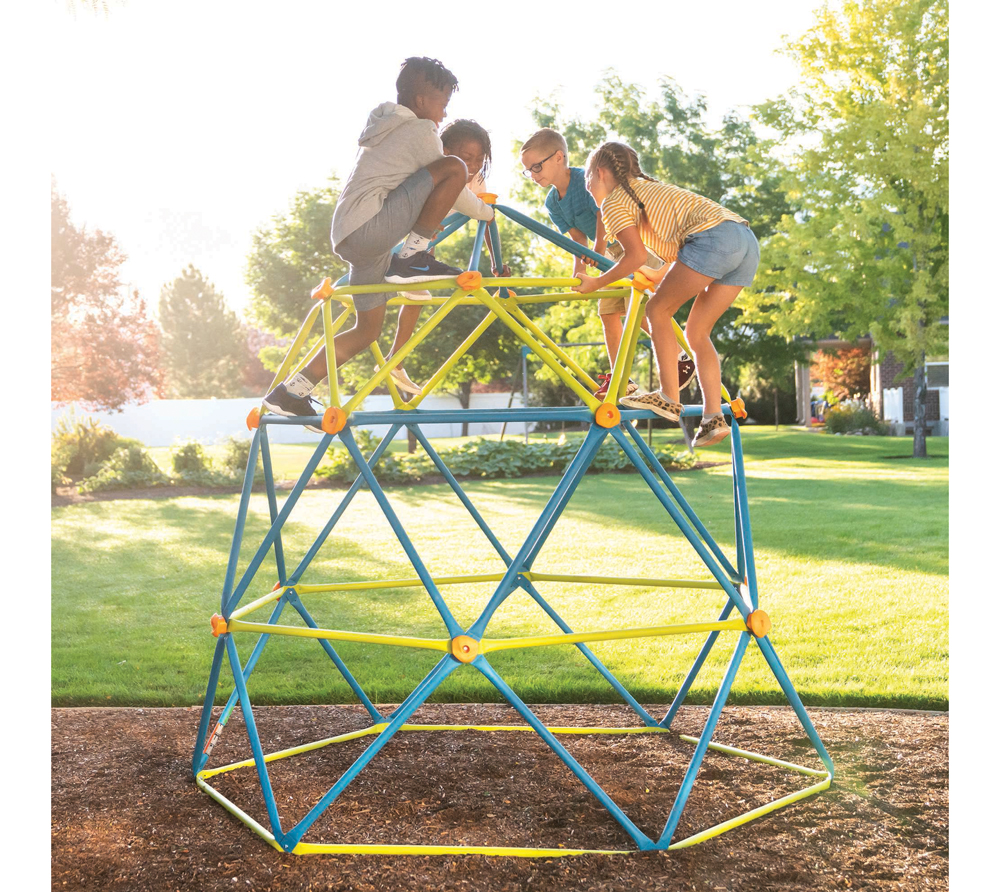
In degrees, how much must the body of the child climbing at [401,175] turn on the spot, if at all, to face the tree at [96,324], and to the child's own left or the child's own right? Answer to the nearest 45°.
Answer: approximately 90° to the child's own left

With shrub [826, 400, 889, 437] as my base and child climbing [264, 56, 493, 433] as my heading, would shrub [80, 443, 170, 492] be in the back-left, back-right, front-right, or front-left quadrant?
front-right

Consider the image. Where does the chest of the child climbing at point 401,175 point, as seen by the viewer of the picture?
to the viewer's right

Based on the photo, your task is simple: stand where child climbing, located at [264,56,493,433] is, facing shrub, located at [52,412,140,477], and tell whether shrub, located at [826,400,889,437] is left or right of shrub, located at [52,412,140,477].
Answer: right

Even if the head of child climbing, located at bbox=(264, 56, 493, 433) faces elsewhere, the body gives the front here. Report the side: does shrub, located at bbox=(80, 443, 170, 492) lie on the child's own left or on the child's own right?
on the child's own left

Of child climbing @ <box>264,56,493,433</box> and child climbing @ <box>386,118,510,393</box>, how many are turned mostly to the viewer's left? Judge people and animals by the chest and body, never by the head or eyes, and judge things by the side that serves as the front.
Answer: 0

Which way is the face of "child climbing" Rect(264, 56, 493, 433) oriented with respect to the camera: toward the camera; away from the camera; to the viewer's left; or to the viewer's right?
to the viewer's right

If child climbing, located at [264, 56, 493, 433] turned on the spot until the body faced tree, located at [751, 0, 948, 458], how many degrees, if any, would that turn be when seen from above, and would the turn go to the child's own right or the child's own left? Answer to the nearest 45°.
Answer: approximately 45° to the child's own left

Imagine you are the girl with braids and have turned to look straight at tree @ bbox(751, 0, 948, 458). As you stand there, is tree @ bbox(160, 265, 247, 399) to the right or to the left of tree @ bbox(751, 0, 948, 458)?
left

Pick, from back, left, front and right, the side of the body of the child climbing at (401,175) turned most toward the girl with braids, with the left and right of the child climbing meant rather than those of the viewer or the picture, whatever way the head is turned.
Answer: front

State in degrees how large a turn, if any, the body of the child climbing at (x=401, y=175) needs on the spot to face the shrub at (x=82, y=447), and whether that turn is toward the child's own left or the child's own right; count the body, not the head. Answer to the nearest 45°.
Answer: approximately 90° to the child's own left

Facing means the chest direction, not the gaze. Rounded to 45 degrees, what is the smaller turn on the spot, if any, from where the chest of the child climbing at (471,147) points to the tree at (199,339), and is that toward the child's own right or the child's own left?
approximately 135° to the child's own left
